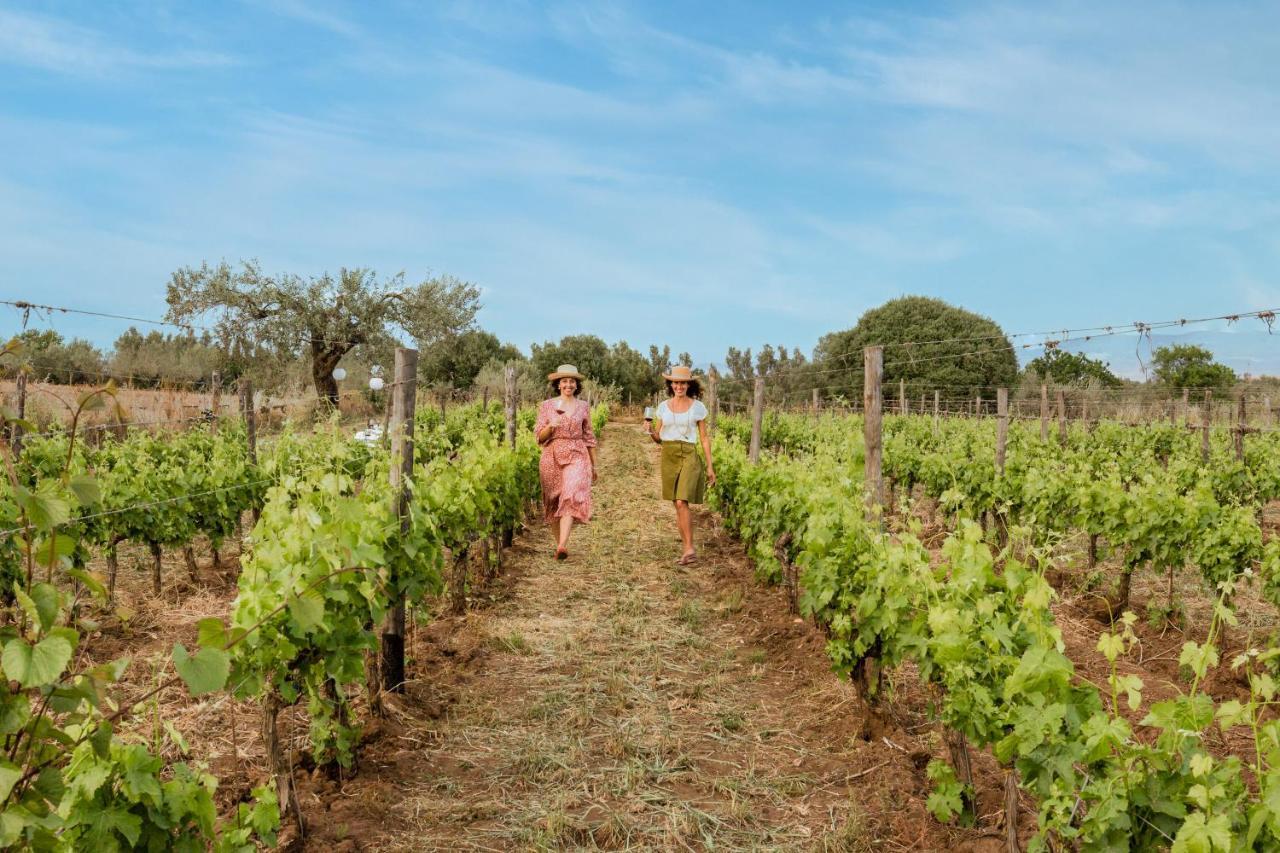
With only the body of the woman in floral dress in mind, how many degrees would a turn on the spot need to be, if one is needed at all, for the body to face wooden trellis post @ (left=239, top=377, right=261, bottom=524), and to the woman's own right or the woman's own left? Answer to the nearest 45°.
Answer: approximately 135° to the woman's own right

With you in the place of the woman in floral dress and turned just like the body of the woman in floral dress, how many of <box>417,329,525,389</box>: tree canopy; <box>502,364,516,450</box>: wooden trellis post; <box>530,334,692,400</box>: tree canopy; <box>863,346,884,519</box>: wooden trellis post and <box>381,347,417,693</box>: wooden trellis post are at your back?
3

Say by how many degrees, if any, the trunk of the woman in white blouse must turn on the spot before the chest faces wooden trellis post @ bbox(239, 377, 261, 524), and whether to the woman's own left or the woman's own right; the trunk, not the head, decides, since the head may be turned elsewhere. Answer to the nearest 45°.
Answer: approximately 90° to the woman's own right

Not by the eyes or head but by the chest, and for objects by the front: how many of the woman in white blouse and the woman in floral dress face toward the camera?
2

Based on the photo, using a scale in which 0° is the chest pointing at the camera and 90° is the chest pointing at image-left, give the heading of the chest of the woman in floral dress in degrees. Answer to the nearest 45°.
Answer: approximately 0°

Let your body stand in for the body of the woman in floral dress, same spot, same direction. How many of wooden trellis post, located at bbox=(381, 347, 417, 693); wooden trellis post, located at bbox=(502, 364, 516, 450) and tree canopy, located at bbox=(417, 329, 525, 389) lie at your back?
2

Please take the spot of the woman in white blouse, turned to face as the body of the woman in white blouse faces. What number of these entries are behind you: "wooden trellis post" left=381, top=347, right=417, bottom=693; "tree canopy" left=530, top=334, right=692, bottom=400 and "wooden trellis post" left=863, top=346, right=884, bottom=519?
1

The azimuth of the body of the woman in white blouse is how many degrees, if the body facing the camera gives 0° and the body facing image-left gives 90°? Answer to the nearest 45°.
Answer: approximately 0°

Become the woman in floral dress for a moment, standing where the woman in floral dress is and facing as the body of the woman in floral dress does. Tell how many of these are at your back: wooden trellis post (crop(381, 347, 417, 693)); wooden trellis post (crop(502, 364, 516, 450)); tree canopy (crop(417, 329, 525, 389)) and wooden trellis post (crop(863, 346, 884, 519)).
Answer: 2

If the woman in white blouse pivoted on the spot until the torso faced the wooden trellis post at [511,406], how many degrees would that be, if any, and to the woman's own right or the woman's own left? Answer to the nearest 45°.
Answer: approximately 135° to the woman's own right

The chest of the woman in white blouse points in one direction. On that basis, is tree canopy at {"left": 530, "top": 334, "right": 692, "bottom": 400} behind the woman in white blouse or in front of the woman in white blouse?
behind
